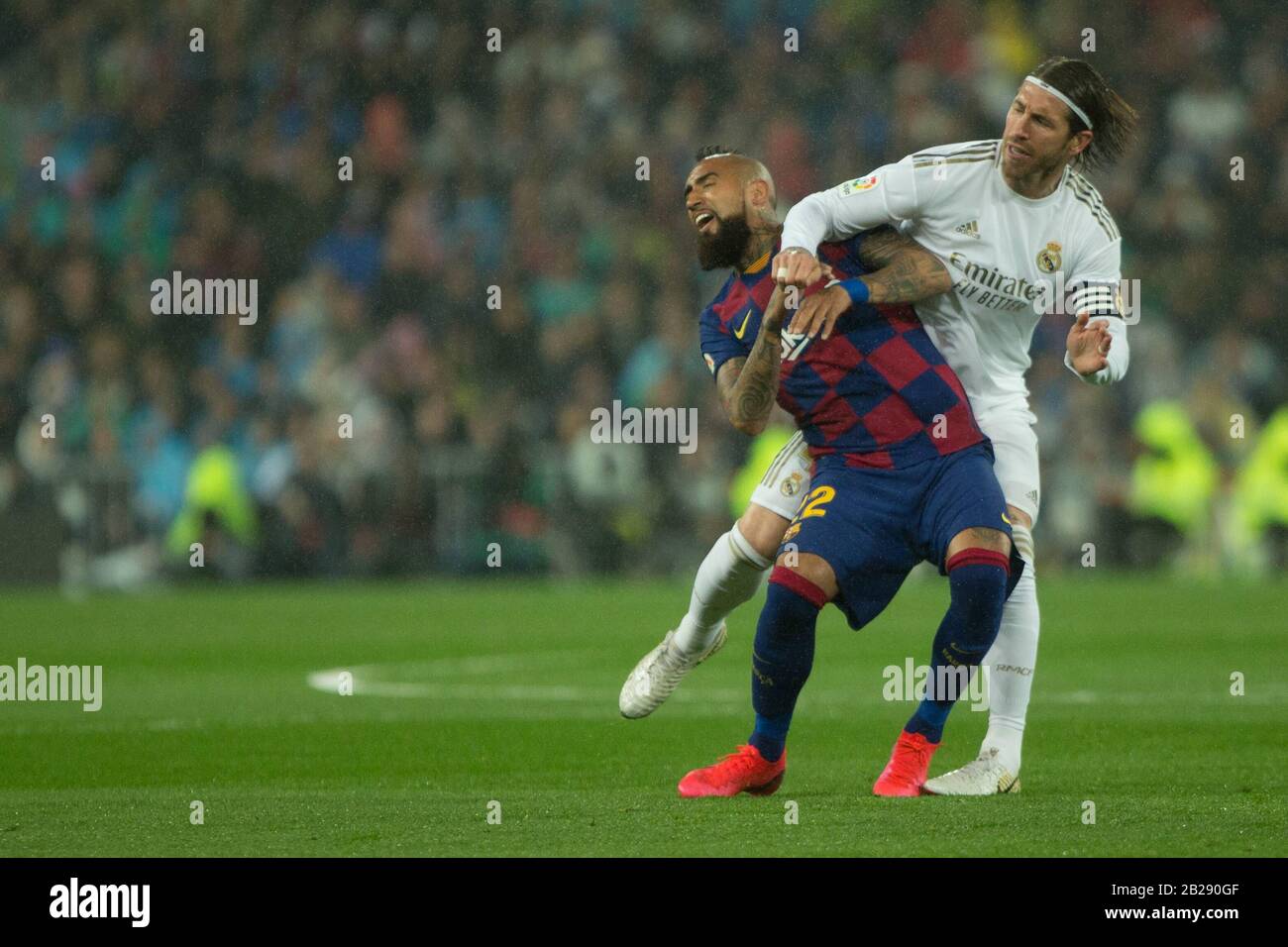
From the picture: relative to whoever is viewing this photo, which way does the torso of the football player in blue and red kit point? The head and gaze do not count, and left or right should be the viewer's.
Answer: facing the viewer and to the left of the viewer

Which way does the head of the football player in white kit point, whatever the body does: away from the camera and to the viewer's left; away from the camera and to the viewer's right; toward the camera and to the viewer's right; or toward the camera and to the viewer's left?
toward the camera and to the viewer's left
